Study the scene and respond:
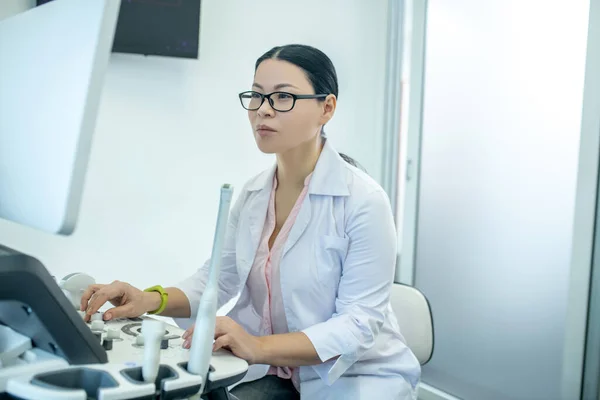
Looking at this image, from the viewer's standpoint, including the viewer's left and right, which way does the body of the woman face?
facing the viewer and to the left of the viewer

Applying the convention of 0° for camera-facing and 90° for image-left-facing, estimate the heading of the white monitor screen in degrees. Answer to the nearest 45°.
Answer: approximately 225°

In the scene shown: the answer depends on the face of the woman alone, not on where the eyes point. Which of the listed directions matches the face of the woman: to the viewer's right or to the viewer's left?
to the viewer's left

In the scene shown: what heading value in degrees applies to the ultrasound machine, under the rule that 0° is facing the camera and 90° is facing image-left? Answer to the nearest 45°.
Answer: approximately 225°

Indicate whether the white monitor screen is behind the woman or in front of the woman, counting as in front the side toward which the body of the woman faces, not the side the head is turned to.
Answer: in front

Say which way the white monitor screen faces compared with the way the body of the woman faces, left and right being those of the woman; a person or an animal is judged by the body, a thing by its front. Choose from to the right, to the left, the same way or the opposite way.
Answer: the opposite way

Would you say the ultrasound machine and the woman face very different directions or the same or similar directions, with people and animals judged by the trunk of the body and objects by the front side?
very different directions

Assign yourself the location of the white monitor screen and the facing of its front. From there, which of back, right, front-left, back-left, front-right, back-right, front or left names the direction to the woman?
front

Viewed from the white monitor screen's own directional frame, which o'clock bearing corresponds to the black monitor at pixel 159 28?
The black monitor is roughly at 11 o'clock from the white monitor screen.

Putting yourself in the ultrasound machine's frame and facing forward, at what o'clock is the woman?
The woman is roughly at 12 o'clock from the ultrasound machine.
